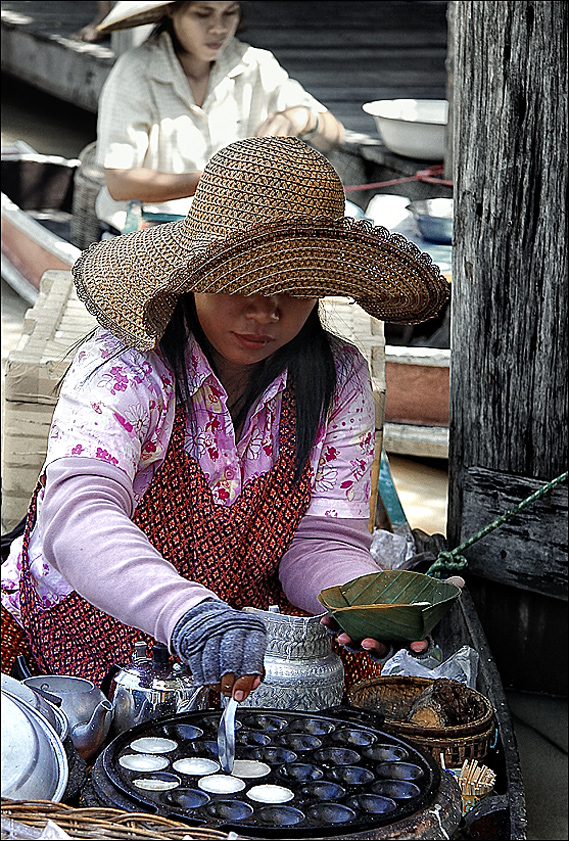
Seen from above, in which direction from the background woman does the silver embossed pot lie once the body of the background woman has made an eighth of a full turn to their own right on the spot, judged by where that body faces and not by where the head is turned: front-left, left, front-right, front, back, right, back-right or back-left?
front

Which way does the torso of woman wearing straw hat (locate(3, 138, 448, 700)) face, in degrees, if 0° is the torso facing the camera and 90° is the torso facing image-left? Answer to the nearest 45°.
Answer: approximately 315°

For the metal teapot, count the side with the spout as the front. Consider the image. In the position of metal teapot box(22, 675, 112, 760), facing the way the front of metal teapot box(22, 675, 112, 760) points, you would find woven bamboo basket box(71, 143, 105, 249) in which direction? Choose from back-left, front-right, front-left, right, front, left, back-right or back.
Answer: back-left

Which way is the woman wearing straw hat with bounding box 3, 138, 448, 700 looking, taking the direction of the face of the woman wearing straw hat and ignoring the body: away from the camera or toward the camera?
toward the camera

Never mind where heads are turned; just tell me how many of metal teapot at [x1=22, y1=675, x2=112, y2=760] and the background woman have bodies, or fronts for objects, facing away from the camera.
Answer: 0

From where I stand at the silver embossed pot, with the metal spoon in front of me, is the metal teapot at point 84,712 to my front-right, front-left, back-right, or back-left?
front-right

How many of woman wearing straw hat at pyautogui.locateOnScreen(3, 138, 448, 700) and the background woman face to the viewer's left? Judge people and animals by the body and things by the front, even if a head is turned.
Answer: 0

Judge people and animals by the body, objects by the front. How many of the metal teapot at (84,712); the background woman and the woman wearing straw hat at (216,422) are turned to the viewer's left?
0

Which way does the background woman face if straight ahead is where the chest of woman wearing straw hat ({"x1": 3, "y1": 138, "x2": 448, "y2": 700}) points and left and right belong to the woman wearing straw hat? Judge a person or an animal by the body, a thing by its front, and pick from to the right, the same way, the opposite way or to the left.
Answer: the same way

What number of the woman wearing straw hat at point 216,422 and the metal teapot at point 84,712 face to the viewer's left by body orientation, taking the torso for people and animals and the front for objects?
0

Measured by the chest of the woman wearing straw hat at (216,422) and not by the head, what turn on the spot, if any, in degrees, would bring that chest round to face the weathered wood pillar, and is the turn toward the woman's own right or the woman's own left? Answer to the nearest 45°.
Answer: approximately 90° to the woman's own left

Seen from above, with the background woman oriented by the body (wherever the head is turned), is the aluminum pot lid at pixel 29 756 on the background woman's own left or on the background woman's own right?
on the background woman's own right

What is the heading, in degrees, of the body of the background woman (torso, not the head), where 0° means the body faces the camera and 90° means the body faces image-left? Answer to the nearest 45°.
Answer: approximately 315°

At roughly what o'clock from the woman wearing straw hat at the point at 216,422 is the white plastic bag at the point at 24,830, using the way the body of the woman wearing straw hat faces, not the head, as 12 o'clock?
The white plastic bag is roughly at 2 o'clock from the woman wearing straw hat.
